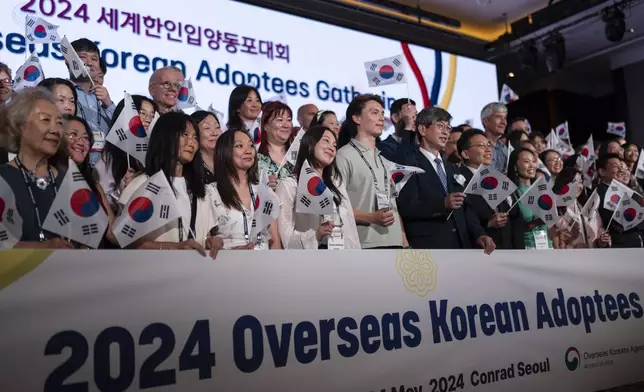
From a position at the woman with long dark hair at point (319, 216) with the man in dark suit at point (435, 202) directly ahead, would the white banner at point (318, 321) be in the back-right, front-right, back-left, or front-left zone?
back-right

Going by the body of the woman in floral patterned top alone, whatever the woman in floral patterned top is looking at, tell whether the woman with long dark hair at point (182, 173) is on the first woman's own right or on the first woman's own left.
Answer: on the first woman's own right

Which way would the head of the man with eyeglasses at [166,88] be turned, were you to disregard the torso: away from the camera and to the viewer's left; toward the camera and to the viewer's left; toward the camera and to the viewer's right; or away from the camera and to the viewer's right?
toward the camera and to the viewer's right

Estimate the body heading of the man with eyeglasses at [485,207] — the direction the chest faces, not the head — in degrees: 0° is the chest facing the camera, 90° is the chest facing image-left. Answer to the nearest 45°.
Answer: approximately 315°

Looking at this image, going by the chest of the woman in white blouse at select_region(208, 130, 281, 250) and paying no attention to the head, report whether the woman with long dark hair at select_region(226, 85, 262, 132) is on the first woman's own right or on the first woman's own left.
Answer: on the first woman's own left

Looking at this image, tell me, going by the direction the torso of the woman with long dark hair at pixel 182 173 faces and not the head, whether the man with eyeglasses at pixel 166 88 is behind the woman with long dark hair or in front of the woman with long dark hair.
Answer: behind

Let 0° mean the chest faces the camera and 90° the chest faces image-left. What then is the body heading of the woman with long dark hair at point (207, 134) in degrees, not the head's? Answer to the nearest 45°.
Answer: approximately 315°

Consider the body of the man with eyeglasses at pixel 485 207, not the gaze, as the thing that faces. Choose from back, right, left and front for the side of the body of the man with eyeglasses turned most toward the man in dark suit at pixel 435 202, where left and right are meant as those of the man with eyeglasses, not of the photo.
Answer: right

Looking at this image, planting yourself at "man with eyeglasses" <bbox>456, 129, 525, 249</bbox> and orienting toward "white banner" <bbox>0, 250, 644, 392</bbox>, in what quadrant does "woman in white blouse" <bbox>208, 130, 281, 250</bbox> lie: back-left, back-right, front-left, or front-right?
front-right

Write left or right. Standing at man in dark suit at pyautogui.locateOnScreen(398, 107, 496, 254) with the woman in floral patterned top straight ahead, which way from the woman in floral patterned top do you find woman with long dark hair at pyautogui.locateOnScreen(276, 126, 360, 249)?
left

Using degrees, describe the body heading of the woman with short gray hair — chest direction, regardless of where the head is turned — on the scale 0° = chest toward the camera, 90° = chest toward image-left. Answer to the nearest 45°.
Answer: approximately 315°

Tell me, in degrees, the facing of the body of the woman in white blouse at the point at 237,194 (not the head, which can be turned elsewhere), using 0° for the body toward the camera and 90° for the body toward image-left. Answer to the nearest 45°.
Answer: approximately 315°

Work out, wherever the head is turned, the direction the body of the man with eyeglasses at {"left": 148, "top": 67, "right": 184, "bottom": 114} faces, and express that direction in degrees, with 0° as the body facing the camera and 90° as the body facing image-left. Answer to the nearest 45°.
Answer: approximately 315°

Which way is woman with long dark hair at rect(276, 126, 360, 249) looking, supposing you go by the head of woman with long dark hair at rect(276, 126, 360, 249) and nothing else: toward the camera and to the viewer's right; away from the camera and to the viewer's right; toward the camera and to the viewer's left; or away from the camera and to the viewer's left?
toward the camera and to the viewer's right

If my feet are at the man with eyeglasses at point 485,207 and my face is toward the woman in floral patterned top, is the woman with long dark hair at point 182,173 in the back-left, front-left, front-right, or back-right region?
front-left
